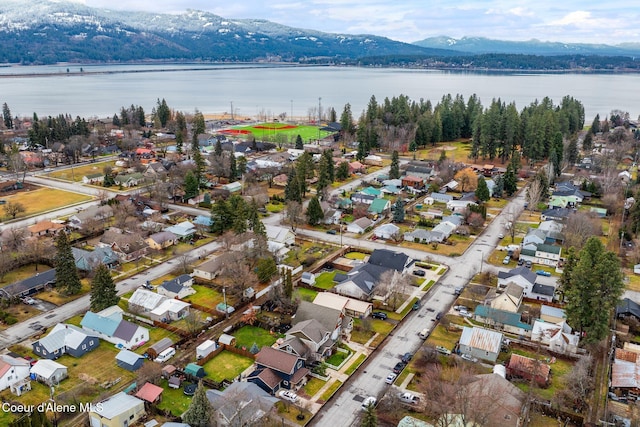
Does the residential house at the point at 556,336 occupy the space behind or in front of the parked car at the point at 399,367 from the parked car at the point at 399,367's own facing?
in front

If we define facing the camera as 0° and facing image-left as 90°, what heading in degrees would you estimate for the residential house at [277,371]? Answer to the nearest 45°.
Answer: approximately 315°

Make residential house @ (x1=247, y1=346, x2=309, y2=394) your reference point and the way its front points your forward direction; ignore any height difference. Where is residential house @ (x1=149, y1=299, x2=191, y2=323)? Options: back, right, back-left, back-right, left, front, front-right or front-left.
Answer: back

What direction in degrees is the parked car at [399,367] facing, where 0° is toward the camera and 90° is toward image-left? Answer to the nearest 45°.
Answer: approximately 225°

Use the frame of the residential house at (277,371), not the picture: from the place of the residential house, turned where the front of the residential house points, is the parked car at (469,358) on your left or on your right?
on your left

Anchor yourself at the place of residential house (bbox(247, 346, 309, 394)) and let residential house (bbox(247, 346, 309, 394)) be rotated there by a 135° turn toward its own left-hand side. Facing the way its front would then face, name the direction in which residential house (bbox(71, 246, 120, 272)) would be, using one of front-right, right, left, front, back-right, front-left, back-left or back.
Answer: front-left

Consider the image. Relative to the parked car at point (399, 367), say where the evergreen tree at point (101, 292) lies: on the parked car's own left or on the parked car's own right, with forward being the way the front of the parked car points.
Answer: on the parked car's own left

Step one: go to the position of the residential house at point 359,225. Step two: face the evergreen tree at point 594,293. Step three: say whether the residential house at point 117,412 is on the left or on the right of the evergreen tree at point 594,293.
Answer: right

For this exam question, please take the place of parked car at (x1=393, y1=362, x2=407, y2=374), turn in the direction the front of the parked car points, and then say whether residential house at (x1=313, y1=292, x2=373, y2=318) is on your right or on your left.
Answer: on your left

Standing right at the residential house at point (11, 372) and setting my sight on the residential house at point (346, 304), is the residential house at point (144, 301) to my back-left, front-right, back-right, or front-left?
front-left

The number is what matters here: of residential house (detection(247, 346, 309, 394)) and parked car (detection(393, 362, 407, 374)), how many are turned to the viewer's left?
0
